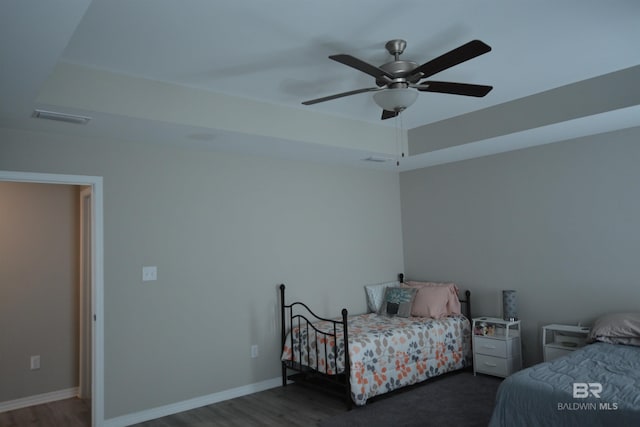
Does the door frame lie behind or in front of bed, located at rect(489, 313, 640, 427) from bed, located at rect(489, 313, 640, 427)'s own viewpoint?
in front

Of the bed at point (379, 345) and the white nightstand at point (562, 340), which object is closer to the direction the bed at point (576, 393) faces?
the bed

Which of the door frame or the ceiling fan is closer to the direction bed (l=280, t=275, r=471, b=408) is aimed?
the door frame

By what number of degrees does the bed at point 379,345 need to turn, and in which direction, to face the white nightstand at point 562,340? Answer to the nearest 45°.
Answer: approximately 135° to its left

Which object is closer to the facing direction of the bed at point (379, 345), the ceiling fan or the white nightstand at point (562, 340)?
the ceiling fan

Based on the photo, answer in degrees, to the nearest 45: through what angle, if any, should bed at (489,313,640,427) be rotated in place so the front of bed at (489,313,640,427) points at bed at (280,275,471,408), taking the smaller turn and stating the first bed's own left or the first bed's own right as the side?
approximately 90° to the first bed's own right

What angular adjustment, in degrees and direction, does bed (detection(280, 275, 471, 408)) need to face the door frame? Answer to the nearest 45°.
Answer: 0° — it already faces it

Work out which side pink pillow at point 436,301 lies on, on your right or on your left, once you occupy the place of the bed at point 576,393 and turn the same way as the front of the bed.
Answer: on your right

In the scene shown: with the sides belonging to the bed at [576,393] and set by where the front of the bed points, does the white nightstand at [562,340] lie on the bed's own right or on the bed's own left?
on the bed's own right

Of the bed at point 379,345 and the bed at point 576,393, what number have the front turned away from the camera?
0

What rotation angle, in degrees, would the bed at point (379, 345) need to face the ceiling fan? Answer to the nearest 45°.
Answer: approximately 45° to its left

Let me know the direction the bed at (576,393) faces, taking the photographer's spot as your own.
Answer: facing the viewer and to the left of the viewer

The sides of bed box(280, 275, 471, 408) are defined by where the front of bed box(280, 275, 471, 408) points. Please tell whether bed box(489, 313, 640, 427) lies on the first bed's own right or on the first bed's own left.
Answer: on the first bed's own left
